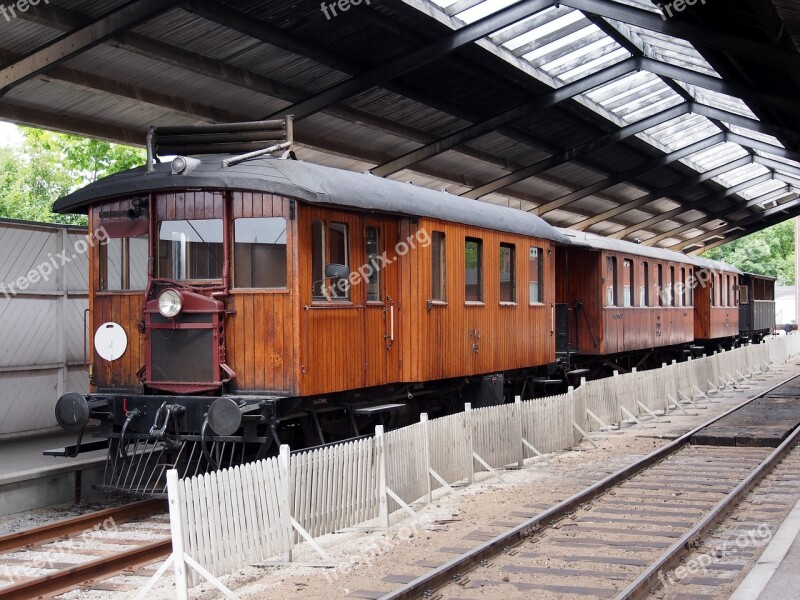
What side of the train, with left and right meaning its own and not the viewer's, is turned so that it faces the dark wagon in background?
back

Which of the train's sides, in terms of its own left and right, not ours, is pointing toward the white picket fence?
left

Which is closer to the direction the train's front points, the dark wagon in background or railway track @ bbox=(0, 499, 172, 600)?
the railway track

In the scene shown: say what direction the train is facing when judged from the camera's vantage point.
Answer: facing the viewer and to the left of the viewer

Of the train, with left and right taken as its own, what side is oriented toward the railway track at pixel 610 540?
left

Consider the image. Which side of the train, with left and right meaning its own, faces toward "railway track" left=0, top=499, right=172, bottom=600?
front

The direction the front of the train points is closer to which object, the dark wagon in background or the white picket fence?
the white picket fence

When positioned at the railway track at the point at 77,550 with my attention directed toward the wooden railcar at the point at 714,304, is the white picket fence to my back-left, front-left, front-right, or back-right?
front-right
